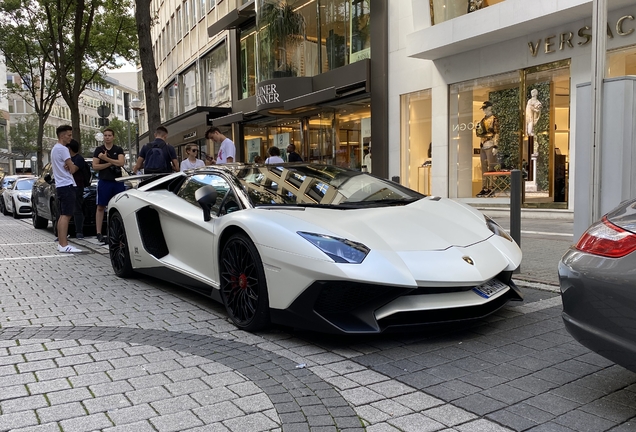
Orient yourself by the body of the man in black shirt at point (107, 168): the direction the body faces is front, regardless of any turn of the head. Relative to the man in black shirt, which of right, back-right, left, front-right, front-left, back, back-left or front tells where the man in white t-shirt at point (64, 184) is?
front-right

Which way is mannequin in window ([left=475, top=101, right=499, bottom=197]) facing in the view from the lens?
facing the viewer and to the left of the viewer

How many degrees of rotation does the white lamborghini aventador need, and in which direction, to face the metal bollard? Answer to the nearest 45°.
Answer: approximately 90° to its left

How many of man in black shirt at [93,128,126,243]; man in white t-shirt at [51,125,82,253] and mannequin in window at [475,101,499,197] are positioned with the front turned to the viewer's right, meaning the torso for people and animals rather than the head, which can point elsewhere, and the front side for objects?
1

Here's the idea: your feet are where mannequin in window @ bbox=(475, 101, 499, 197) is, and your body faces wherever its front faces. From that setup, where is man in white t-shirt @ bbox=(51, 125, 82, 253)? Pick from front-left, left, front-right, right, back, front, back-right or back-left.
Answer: front

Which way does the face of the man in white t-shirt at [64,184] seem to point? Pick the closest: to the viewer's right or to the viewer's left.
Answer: to the viewer's right

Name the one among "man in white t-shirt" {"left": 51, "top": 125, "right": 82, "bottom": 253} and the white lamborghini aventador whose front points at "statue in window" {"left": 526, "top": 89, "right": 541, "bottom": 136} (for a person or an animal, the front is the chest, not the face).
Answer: the man in white t-shirt

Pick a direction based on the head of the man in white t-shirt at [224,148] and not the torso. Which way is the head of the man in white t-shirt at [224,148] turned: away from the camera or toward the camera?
toward the camera

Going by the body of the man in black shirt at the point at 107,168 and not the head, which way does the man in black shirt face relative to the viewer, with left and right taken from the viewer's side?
facing the viewer

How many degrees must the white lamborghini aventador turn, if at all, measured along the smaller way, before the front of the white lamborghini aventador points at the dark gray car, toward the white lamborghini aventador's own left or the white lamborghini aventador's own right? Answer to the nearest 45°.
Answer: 0° — it already faces it

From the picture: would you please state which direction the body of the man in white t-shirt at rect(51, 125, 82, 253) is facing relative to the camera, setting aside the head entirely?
to the viewer's right

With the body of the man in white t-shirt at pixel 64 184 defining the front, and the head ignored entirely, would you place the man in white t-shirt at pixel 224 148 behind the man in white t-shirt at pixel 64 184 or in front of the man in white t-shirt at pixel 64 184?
in front

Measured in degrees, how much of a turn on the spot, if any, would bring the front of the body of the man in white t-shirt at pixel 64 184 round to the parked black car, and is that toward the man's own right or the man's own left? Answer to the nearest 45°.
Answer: approximately 90° to the man's own left

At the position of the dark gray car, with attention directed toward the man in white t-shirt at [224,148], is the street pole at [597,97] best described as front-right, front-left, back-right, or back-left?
front-right

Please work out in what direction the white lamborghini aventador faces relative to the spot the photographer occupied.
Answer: facing the viewer and to the right of the viewer

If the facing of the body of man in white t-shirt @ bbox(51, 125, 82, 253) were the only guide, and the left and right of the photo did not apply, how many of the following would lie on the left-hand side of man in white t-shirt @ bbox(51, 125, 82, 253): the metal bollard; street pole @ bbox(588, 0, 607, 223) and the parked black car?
1

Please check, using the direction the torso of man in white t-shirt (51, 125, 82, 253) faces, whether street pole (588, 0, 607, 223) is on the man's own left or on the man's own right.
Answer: on the man's own right
